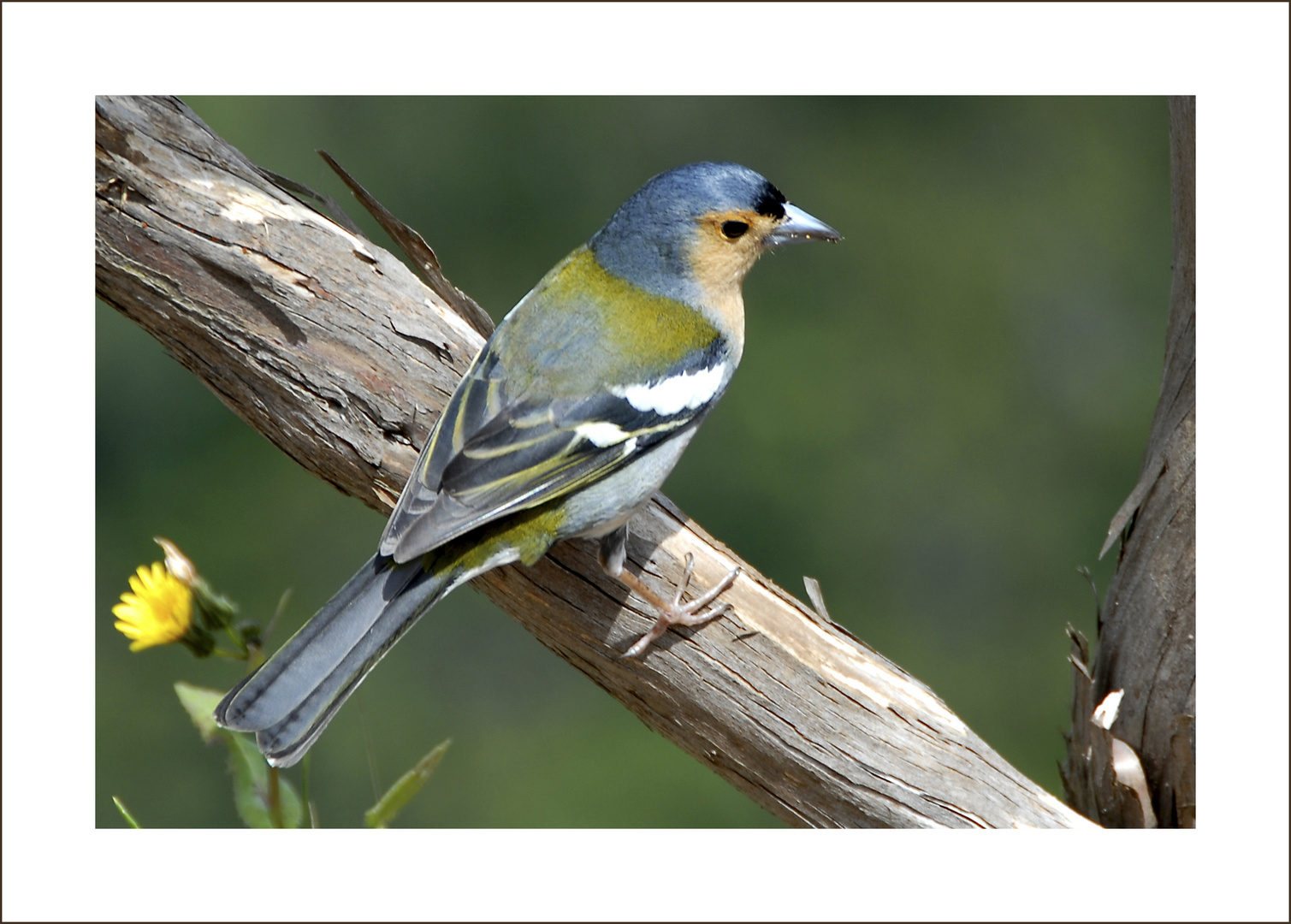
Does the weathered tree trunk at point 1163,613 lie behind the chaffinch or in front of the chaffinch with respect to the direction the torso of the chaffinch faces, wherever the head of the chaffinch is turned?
in front

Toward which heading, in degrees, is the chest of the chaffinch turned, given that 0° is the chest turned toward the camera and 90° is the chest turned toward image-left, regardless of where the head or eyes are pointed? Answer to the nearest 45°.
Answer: approximately 225°
